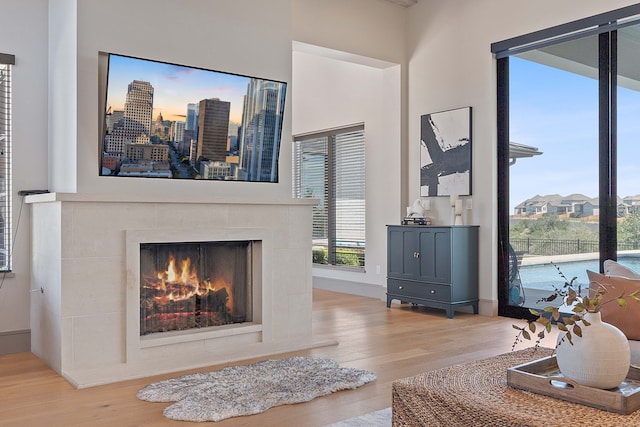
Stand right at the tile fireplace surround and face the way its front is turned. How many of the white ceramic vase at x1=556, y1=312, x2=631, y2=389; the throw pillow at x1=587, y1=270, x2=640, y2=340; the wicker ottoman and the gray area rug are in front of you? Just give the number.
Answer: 4

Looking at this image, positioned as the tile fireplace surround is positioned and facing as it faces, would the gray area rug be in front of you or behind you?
in front

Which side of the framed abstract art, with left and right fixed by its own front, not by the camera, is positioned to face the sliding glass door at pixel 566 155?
left

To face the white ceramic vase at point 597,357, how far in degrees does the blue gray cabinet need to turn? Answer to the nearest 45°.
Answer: approximately 45° to its left

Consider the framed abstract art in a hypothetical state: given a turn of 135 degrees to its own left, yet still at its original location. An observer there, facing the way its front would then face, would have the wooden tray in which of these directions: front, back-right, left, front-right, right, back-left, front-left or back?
right

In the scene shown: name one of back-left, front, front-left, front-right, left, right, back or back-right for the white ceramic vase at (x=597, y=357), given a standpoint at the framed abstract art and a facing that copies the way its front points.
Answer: front-left

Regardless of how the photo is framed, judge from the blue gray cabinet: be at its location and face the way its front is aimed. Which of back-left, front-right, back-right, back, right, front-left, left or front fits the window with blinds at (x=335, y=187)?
right

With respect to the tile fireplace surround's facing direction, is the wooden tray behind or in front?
in front

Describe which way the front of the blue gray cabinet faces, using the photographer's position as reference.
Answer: facing the viewer and to the left of the viewer

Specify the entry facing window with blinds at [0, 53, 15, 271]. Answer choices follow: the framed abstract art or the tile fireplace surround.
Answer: the framed abstract art

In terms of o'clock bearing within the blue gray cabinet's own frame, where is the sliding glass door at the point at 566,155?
The sliding glass door is roughly at 8 o'clock from the blue gray cabinet.

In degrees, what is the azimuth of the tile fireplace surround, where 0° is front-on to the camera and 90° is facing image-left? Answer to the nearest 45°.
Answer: approximately 315°
